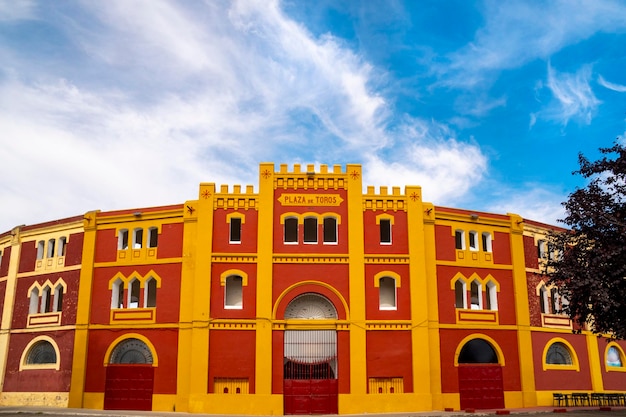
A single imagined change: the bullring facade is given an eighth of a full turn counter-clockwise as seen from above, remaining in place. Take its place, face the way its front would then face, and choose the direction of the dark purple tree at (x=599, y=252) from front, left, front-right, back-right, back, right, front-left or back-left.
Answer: front

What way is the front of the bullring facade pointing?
toward the camera
